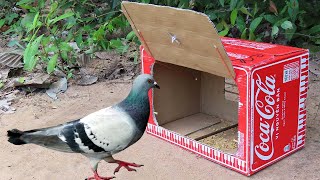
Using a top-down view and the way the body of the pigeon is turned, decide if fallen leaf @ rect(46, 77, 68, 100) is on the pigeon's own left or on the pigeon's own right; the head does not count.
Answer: on the pigeon's own left

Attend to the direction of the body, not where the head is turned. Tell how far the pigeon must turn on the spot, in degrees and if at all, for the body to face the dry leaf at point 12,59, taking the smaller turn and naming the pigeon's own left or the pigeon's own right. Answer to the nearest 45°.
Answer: approximately 90° to the pigeon's own left

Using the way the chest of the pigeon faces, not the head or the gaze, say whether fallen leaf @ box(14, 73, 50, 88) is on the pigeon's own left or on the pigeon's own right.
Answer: on the pigeon's own left

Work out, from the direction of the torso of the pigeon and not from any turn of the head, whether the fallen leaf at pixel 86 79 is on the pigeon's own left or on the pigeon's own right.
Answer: on the pigeon's own left

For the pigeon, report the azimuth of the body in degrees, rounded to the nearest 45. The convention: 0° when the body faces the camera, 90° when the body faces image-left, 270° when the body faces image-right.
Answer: approximately 270°

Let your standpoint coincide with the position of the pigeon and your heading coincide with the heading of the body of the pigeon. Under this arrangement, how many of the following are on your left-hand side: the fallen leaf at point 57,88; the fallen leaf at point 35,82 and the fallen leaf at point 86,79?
3

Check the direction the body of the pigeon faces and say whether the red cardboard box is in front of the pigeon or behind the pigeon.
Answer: in front
